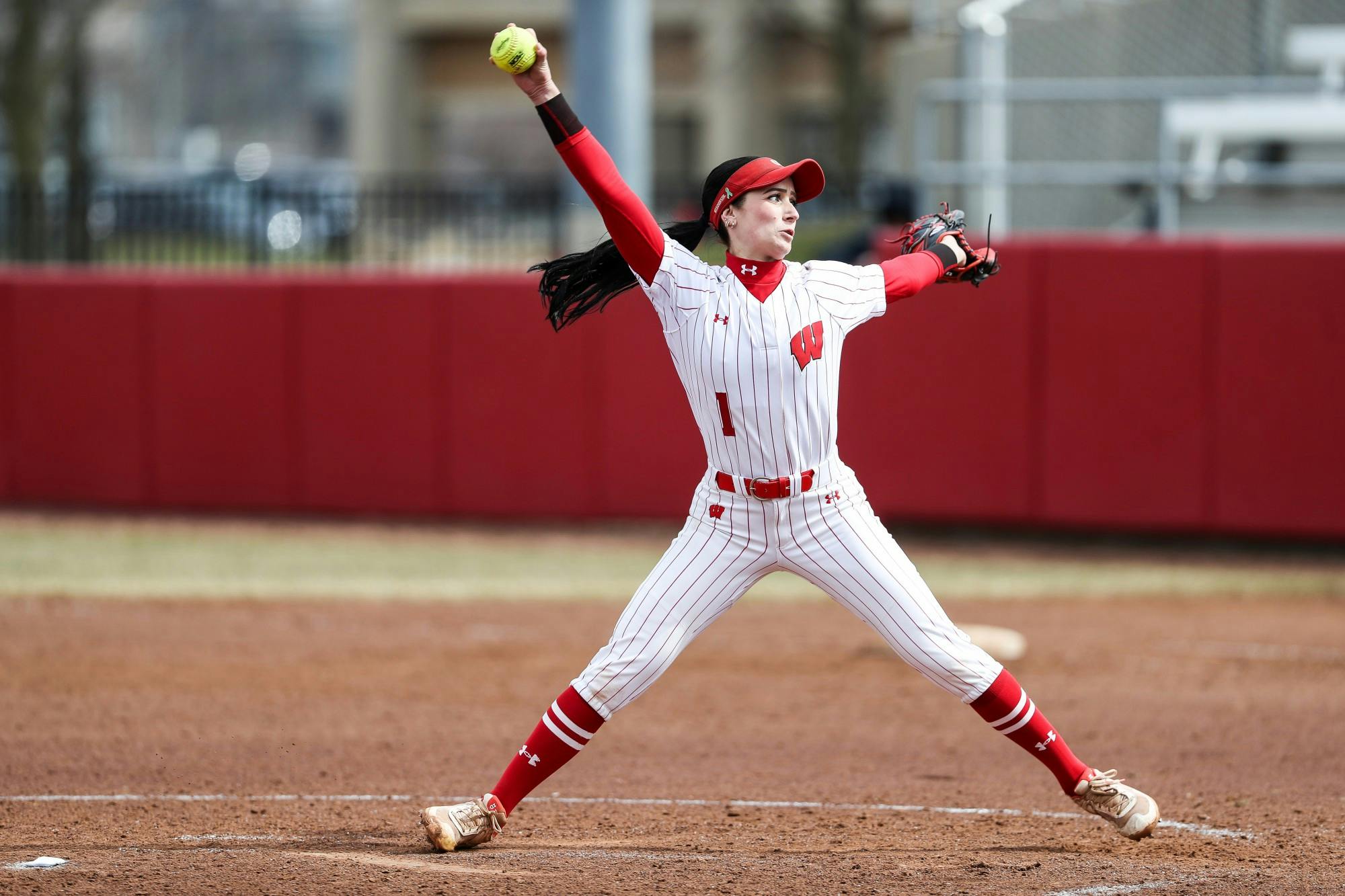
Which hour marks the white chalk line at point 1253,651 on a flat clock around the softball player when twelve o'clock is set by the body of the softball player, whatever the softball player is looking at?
The white chalk line is roughly at 7 o'clock from the softball player.

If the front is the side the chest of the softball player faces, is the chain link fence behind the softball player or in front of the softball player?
behind

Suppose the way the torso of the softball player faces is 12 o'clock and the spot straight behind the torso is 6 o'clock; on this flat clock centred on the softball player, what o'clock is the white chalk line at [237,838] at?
The white chalk line is roughly at 3 o'clock from the softball player.

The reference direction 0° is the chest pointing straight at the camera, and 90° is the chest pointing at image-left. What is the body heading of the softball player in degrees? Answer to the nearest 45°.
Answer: approximately 0°

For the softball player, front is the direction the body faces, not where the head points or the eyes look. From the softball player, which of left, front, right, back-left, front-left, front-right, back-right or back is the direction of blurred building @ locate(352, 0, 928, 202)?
back

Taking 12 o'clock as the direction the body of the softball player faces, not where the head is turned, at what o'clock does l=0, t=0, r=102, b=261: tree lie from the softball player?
The tree is roughly at 5 o'clock from the softball player.
